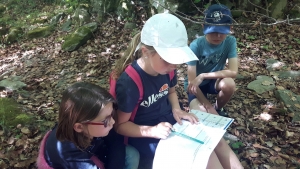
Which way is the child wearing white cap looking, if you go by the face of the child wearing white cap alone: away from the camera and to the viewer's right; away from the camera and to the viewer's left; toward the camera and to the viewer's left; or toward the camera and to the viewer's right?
toward the camera and to the viewer's right

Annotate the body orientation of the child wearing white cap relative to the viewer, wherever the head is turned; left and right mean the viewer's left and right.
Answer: facing the viewer and to the right of the viewer

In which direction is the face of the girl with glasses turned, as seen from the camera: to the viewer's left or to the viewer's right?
to the viewer's right

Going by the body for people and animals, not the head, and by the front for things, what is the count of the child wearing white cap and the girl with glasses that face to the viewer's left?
0

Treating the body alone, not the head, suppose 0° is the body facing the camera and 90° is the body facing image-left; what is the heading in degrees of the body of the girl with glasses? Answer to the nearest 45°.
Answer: approximately 270°
